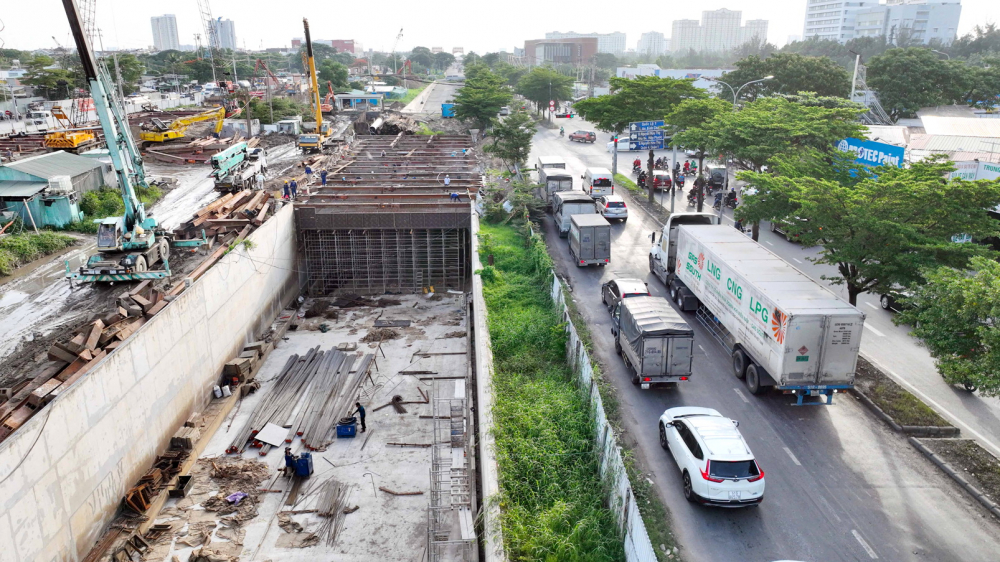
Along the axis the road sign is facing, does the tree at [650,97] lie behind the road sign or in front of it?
behind

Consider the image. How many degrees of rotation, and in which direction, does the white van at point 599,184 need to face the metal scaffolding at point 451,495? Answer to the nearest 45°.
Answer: approximately 180°

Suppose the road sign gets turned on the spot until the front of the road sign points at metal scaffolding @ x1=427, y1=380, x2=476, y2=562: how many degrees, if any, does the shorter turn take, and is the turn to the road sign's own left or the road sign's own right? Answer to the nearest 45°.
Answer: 0° — it already faces it

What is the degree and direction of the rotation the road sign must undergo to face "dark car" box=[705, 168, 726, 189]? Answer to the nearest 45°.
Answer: approximately 135° to its left

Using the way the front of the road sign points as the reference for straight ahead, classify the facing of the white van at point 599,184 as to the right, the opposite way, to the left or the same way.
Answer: the opposite way

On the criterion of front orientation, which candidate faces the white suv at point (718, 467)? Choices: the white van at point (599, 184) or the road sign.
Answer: the road sign

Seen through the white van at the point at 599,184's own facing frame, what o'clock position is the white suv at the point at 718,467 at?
The white suv is roughly at 6 o'clock from the white van.

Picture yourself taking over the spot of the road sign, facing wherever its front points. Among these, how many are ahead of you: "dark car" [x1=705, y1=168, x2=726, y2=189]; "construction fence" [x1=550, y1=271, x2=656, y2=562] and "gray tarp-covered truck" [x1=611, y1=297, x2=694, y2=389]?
2

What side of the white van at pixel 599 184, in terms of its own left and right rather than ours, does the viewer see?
back

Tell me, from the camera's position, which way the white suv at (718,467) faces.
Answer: facing away from the viewer and to the left of the viewer

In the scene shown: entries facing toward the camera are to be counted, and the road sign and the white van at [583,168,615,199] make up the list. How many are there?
1
